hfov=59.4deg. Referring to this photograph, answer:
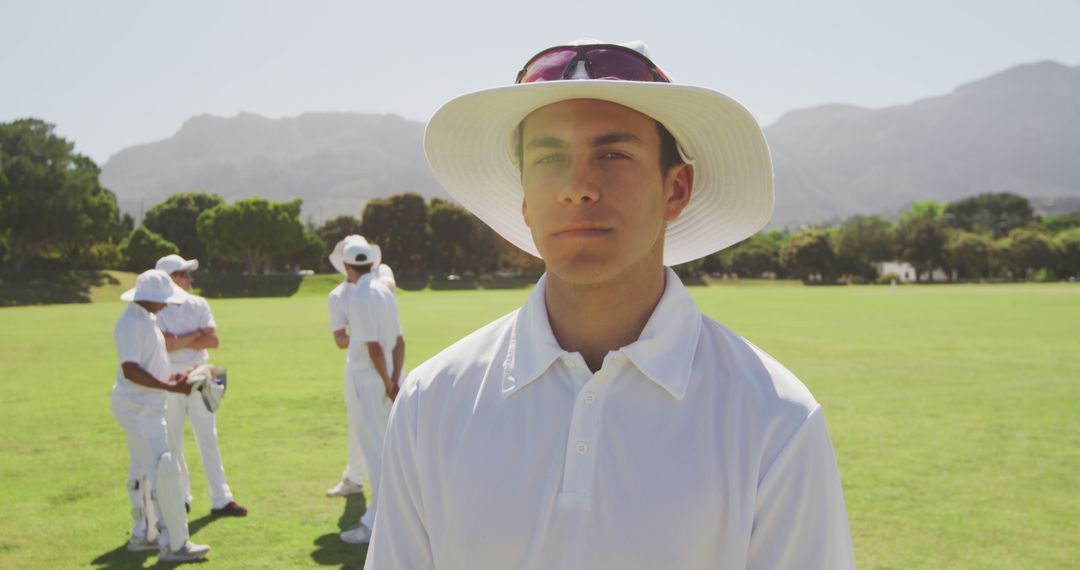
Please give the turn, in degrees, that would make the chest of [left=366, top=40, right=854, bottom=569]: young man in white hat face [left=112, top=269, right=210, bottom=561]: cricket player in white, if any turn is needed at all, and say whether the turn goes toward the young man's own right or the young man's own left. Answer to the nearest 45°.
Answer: approximately 135° to the young man's own right

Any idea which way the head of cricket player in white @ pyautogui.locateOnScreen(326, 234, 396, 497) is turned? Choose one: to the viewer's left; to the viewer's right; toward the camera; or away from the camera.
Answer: away from the camera

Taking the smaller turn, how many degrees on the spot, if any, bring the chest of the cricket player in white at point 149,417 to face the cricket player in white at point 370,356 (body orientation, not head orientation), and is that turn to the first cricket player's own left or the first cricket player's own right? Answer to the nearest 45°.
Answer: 0° — they already face them

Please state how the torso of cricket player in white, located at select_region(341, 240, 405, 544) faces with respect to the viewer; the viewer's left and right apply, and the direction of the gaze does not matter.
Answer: facing away from the viewer and to the left of the viewer

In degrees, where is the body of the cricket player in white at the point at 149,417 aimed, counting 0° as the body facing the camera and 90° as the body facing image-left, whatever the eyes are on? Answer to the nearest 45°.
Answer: approximately 270°

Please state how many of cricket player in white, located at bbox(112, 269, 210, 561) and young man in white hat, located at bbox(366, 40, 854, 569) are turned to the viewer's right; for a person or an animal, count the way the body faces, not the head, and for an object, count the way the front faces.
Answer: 1

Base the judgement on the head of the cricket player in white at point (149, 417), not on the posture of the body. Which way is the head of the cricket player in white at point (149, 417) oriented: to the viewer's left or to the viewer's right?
to the viewer's right

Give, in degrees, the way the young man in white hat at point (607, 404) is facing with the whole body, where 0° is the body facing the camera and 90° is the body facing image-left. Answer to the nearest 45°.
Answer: approximately 0°

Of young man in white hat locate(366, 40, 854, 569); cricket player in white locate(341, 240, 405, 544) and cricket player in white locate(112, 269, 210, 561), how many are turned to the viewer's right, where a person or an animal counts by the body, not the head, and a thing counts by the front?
1

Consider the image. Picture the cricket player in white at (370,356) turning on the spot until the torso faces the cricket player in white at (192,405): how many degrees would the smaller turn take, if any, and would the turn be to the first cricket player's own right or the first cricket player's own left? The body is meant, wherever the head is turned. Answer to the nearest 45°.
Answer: approximately 45° to the first cricket player's own left

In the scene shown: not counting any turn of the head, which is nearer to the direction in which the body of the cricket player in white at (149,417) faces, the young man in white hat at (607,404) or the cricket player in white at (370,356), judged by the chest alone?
the cricket player in white

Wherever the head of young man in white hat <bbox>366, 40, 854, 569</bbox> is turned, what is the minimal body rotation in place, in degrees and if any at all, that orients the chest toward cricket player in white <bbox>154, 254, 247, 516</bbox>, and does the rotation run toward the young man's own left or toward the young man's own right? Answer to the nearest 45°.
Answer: approximately 135° to the young man's own right

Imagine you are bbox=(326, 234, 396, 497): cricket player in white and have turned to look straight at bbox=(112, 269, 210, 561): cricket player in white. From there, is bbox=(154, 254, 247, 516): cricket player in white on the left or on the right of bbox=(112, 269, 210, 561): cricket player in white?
right
